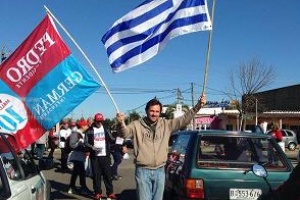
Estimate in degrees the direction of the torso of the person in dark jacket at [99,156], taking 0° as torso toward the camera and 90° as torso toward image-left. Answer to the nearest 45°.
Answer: approximately 0°

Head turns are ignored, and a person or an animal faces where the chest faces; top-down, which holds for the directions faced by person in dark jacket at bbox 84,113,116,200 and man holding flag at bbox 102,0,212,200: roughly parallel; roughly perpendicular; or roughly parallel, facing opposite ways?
roughly parallel

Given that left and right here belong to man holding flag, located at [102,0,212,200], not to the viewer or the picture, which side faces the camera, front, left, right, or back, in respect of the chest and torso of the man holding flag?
front

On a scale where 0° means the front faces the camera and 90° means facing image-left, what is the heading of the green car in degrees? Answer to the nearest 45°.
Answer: approximately 180°

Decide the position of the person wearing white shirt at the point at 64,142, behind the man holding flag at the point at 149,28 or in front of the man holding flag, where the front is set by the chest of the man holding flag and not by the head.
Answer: behind

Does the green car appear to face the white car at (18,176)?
no

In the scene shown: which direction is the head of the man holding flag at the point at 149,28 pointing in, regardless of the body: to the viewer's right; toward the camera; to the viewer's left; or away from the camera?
toward the camera

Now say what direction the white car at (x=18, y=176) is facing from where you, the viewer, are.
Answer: facing away from the viewer and to the left of the viewer

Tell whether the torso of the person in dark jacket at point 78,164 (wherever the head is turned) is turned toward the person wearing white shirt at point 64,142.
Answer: no

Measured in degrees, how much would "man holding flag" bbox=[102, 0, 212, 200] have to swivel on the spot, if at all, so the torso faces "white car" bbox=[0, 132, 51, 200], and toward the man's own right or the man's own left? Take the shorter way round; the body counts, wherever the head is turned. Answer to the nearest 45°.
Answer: approximately 45° to the man's own right

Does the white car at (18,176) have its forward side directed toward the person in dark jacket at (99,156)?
no
